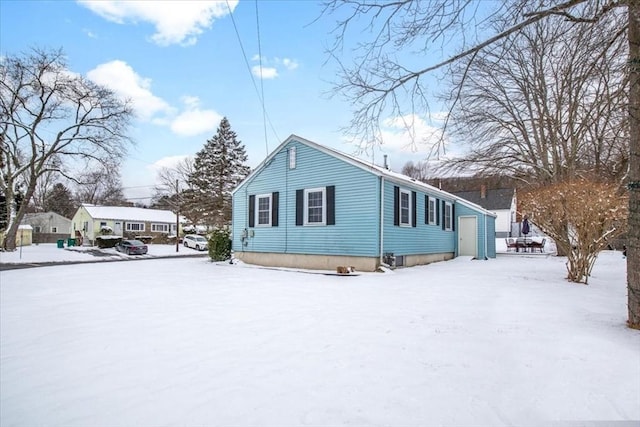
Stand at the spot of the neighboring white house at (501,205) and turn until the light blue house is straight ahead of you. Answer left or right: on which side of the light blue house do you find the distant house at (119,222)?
right

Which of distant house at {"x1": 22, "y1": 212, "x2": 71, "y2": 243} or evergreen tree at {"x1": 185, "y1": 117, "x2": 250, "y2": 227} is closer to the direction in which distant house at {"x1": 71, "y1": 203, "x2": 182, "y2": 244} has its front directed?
the evergreen tree

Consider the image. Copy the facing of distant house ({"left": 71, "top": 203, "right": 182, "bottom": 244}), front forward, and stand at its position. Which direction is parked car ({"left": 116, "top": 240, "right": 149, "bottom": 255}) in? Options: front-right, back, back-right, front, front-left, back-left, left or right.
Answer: front-right

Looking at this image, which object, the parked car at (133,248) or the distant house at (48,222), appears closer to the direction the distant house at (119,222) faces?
the parked car

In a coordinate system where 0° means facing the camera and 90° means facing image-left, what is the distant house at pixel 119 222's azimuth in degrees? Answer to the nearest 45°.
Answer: approximately 315°
